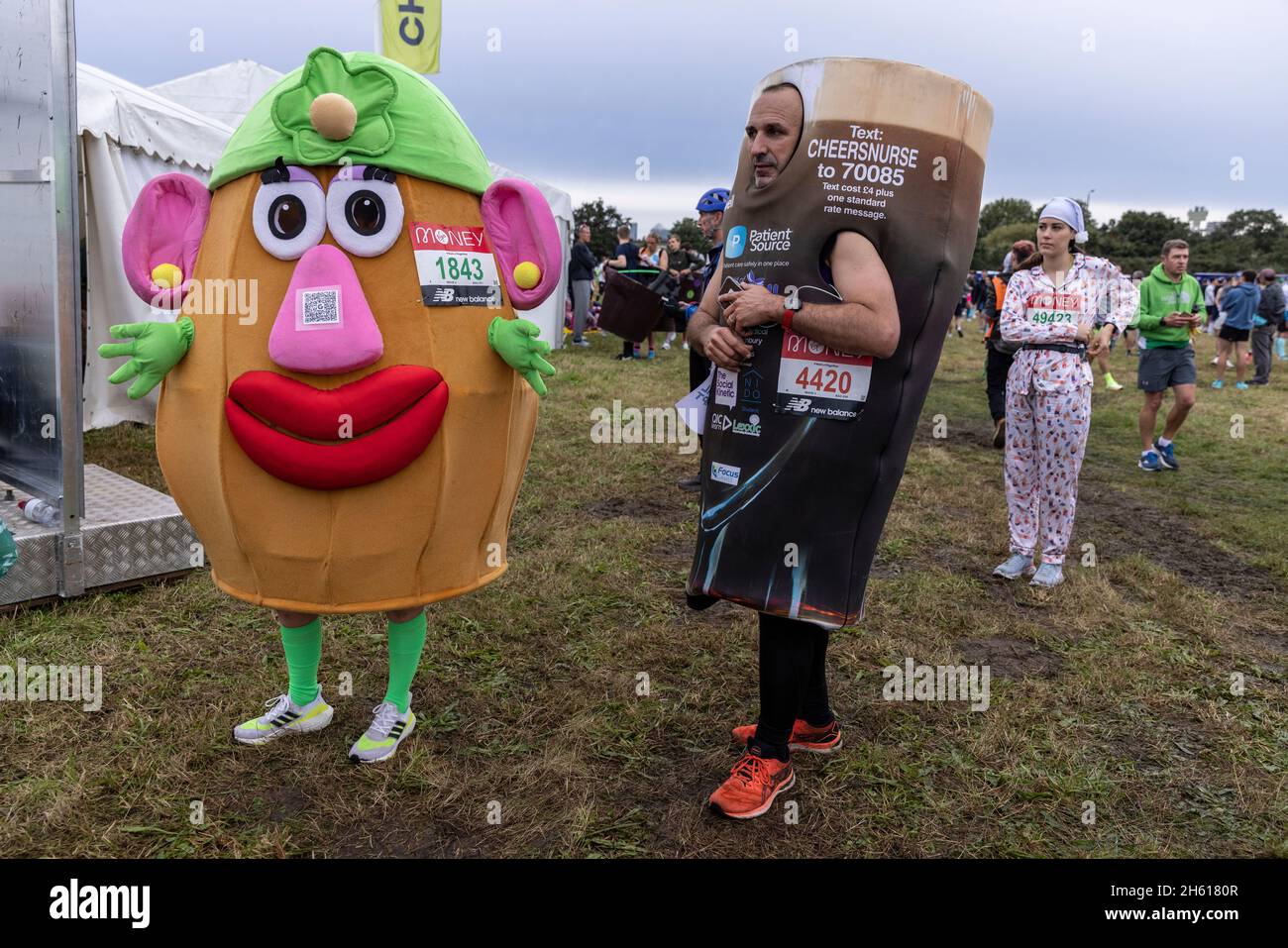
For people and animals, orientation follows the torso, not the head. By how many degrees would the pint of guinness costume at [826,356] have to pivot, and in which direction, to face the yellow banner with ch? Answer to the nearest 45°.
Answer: approximately 90° to its right
